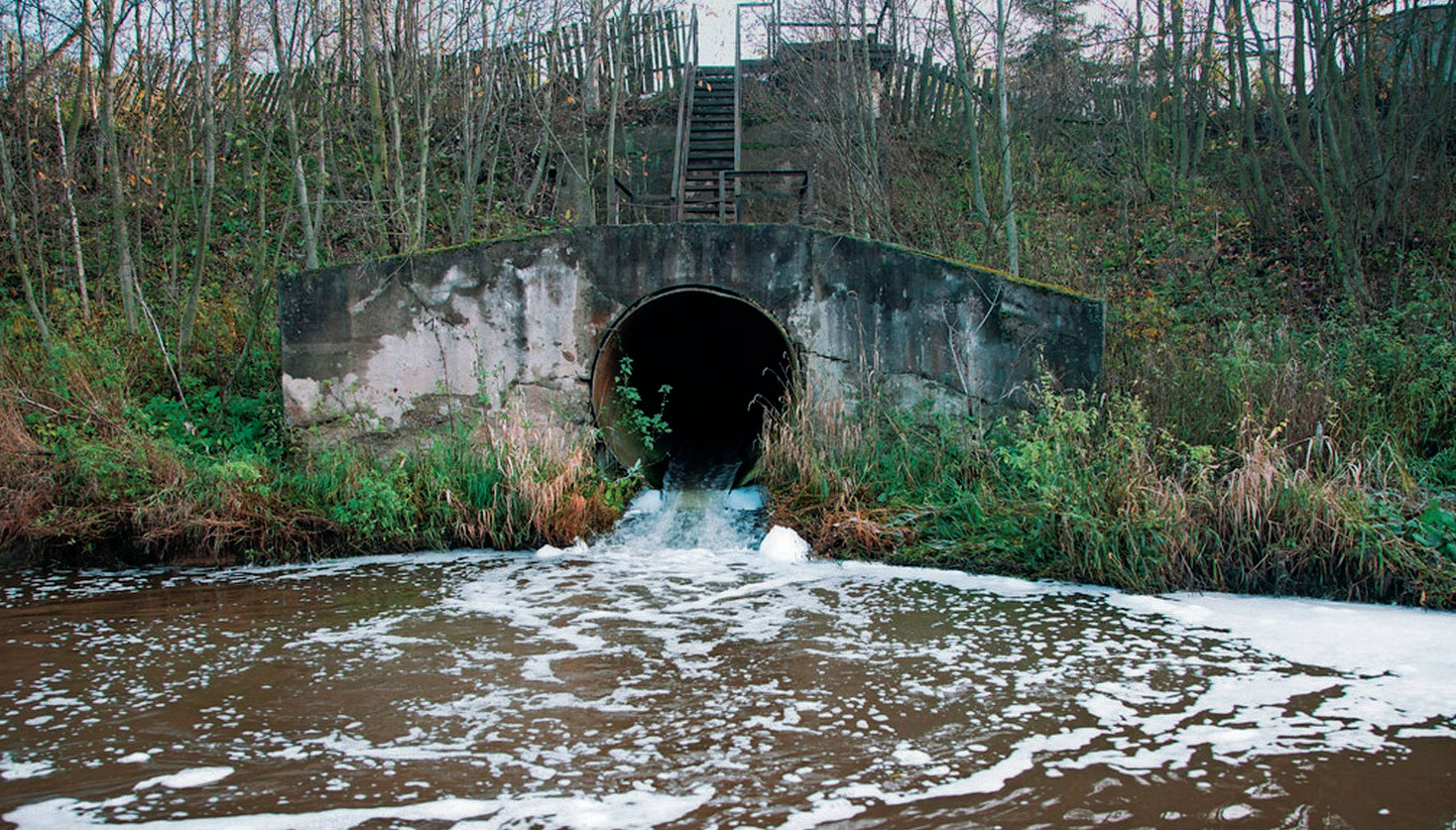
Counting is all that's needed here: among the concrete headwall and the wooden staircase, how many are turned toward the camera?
2

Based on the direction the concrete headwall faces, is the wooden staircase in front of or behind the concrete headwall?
behind

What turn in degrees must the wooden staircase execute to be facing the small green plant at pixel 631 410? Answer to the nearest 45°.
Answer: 0° — it already faces it

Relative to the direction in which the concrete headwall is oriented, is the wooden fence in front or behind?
behind

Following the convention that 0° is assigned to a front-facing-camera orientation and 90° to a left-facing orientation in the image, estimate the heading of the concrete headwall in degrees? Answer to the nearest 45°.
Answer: approximately 0°
